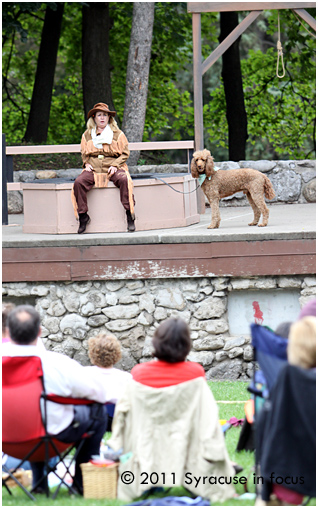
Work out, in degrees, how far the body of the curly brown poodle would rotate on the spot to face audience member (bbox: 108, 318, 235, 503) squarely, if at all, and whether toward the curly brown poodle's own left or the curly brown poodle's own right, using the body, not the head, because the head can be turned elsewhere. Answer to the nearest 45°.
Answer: approximately 90° to the curly brown poodle's own left

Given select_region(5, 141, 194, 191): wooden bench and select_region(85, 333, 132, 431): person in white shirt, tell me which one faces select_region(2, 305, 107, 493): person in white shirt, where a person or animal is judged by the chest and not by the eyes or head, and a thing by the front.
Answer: the wooden bench

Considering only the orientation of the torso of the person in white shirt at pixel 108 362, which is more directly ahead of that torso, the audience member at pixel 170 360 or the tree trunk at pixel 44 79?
the tree trunk

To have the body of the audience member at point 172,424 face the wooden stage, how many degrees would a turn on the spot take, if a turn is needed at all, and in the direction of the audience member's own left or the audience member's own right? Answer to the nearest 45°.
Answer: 0° — they already face it

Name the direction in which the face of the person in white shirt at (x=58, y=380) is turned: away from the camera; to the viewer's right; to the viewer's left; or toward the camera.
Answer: away from the camera

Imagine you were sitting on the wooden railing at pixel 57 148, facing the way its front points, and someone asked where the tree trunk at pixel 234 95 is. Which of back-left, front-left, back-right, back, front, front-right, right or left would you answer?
back-left

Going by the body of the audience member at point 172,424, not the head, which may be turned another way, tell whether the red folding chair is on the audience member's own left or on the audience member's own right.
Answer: on the audience member's own left

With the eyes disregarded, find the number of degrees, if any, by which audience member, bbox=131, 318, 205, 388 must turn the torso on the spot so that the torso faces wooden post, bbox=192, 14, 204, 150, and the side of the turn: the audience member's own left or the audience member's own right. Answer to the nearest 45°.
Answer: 0° — they already face it

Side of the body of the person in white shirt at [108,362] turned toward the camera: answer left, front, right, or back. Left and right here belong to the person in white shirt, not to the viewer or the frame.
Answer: back

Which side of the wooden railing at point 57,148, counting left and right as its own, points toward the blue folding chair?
front

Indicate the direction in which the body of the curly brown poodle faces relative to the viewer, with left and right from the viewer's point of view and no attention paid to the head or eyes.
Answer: facing to the left of the viewer

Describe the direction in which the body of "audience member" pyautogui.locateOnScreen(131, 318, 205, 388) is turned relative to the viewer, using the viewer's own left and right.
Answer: facing away from the viewer

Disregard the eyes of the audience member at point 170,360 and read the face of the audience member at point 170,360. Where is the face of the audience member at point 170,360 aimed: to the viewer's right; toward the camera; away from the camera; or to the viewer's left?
away from the camera

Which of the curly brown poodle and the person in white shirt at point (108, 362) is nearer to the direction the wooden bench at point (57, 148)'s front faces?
the person in white shirt

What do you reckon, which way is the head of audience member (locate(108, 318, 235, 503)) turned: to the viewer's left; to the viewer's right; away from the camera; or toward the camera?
away from the camera
